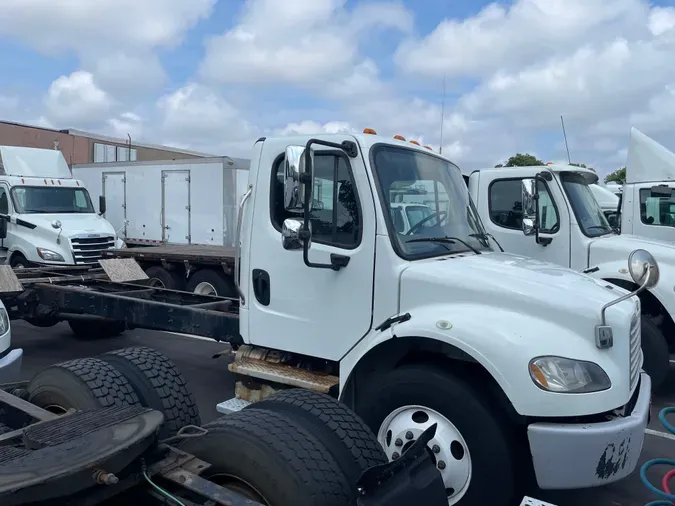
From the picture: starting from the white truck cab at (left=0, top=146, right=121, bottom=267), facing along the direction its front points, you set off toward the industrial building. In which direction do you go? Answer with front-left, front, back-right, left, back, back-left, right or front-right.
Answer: back-left

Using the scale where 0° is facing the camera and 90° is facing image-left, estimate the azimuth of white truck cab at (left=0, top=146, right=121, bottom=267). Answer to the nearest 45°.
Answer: approximately 315°

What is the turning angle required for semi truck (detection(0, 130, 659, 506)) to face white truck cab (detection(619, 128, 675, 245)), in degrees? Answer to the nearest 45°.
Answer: approximately 90° to its left

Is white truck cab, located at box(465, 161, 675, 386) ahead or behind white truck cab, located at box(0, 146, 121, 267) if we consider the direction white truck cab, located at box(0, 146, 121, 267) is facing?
ahead

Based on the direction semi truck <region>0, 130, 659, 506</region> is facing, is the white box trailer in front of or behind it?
behind

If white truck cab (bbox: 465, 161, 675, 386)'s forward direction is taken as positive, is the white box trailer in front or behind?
behind

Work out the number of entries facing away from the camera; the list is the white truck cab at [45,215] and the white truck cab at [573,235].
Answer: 0

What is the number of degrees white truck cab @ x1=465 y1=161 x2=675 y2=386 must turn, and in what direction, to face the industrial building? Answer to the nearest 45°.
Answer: approximately 180°

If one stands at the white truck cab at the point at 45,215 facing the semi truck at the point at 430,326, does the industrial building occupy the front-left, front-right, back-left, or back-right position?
back-left

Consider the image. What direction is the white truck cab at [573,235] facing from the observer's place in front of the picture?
facing the viewer and to the right of the viewer

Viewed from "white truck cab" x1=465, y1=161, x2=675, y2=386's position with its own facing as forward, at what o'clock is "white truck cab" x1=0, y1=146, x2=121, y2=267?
"white truck cab" x1=0, y1=146, x2=121, y2=267 is roughly at 5 o'clock from "white truck cab" x1=465, y1=161, x2=675, y2=386.

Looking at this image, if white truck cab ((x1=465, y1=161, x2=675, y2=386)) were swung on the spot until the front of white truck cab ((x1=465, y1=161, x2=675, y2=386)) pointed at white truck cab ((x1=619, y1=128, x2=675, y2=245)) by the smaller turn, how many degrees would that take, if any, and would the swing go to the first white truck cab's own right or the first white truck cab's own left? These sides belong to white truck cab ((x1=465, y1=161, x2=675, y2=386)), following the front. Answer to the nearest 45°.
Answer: approximately 135° to the first white truck cab's own left

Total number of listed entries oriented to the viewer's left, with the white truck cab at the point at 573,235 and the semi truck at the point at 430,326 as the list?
0

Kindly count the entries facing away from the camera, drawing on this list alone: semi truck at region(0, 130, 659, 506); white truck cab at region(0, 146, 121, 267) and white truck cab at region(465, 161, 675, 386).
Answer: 0
